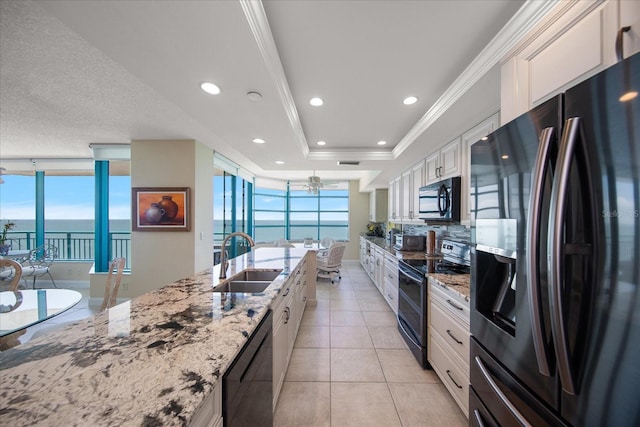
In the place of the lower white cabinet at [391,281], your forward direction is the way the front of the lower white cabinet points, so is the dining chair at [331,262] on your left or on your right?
on your right

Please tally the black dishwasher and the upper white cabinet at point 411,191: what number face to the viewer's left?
1

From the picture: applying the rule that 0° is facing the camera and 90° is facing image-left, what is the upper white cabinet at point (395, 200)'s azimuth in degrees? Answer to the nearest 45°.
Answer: approximately 90°

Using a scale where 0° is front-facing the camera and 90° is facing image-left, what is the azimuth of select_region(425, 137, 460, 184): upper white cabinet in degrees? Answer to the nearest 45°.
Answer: approximately 45°

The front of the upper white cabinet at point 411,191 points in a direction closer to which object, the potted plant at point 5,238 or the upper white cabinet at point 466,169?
the potted plant

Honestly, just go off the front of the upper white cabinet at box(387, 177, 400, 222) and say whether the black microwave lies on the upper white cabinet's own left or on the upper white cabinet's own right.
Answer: on the upper white cabinet's own left

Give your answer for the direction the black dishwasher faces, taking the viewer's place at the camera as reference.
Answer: facing to the right of the viewer

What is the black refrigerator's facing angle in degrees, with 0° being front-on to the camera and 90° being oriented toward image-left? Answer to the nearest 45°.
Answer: approximately 45°

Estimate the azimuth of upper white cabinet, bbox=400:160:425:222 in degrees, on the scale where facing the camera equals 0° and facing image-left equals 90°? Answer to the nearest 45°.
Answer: approximately 90°

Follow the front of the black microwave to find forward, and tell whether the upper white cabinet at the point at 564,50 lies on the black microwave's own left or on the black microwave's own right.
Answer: on the black microwave's own left

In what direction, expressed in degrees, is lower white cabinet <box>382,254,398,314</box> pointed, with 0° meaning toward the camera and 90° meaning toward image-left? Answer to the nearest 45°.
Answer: approximately 90°
